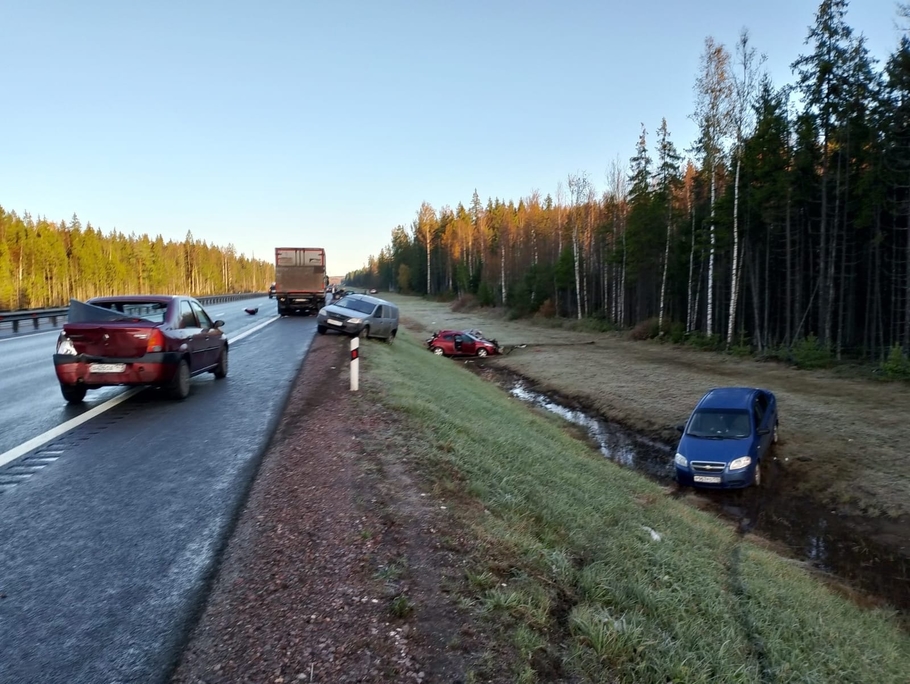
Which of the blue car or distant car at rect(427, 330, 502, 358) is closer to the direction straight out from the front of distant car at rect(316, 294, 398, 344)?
the blue car

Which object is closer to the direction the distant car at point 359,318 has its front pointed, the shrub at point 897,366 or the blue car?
the blue car

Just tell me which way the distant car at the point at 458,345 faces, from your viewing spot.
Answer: facing to the right of the viewer

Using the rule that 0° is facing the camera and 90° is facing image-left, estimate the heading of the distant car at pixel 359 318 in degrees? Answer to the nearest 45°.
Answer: approximately 45°

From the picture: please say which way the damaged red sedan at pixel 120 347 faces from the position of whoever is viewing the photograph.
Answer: facing away from the viewer and to the right of the viewer

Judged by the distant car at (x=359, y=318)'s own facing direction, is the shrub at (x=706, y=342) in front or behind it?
behind

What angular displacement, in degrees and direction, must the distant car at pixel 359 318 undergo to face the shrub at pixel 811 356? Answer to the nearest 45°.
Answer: approximately 135° to its left

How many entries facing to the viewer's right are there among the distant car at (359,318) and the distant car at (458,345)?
1

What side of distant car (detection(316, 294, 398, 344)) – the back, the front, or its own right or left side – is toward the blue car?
left

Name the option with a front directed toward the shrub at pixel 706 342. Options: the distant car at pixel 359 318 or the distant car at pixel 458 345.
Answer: the distant car at pixel 458 345

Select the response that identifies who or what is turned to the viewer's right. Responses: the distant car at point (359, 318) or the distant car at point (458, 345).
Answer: the distant car at point (458, 345)
